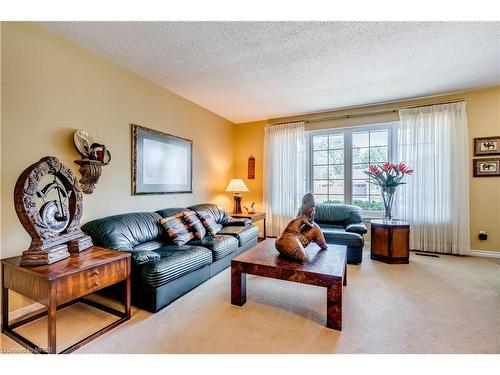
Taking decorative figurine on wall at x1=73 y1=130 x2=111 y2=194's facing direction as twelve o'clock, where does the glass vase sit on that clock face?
The glass vase is roughly at 11 o'clock from the decorative figurine on wall.

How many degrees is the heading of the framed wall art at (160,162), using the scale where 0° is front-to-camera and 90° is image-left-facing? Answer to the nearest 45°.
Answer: approximately 315°

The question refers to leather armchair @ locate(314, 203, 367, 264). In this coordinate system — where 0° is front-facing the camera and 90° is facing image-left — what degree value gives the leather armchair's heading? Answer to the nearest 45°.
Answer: approximately 0°

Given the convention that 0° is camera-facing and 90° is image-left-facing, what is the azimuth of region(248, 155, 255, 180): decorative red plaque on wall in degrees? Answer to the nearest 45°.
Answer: approximately 0°

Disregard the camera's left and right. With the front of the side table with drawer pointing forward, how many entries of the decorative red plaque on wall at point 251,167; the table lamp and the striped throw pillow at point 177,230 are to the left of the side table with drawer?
3

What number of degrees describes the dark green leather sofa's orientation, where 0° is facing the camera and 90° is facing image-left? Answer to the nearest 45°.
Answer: approximately 315°

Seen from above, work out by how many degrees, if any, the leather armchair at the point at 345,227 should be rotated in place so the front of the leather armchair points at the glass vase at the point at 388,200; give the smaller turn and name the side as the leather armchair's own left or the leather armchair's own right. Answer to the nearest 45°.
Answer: approximately 90° to the leather armchair's own left
